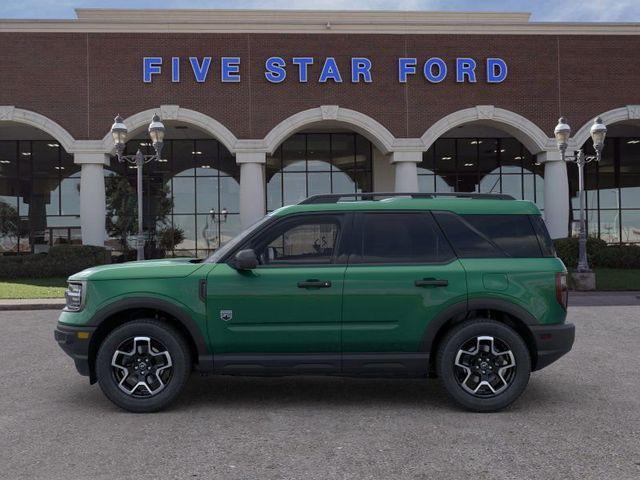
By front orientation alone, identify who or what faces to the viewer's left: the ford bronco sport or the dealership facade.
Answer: the ford bronco sport

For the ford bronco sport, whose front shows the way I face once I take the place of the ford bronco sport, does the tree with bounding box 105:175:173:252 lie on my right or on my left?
on my right

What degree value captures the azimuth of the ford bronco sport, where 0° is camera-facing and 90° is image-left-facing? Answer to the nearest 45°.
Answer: approximately 90°

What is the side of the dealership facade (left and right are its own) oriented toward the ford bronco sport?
front

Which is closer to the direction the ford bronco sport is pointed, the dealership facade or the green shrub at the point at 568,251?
the dealership facade

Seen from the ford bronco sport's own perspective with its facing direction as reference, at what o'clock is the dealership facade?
The dealership facade is roughly at 3 o'clock from the ford bronco sport.

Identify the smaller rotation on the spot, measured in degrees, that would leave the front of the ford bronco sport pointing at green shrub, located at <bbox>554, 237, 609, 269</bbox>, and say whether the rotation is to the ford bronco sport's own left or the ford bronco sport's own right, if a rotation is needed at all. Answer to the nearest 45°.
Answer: approximately 135° to the ford bronco sport's own right

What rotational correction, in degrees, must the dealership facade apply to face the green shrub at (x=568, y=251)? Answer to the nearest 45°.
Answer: approximately 90° to its left

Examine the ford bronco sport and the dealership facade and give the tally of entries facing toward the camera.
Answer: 1

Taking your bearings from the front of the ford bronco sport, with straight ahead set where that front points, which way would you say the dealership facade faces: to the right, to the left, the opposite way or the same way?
to the left

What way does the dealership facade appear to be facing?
toward the camera
